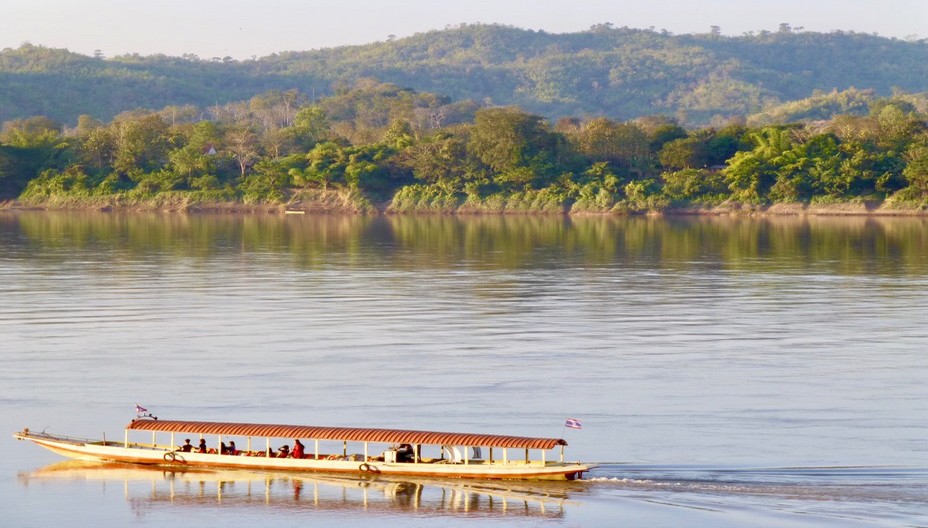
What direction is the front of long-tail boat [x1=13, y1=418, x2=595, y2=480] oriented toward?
to the viewer's left
